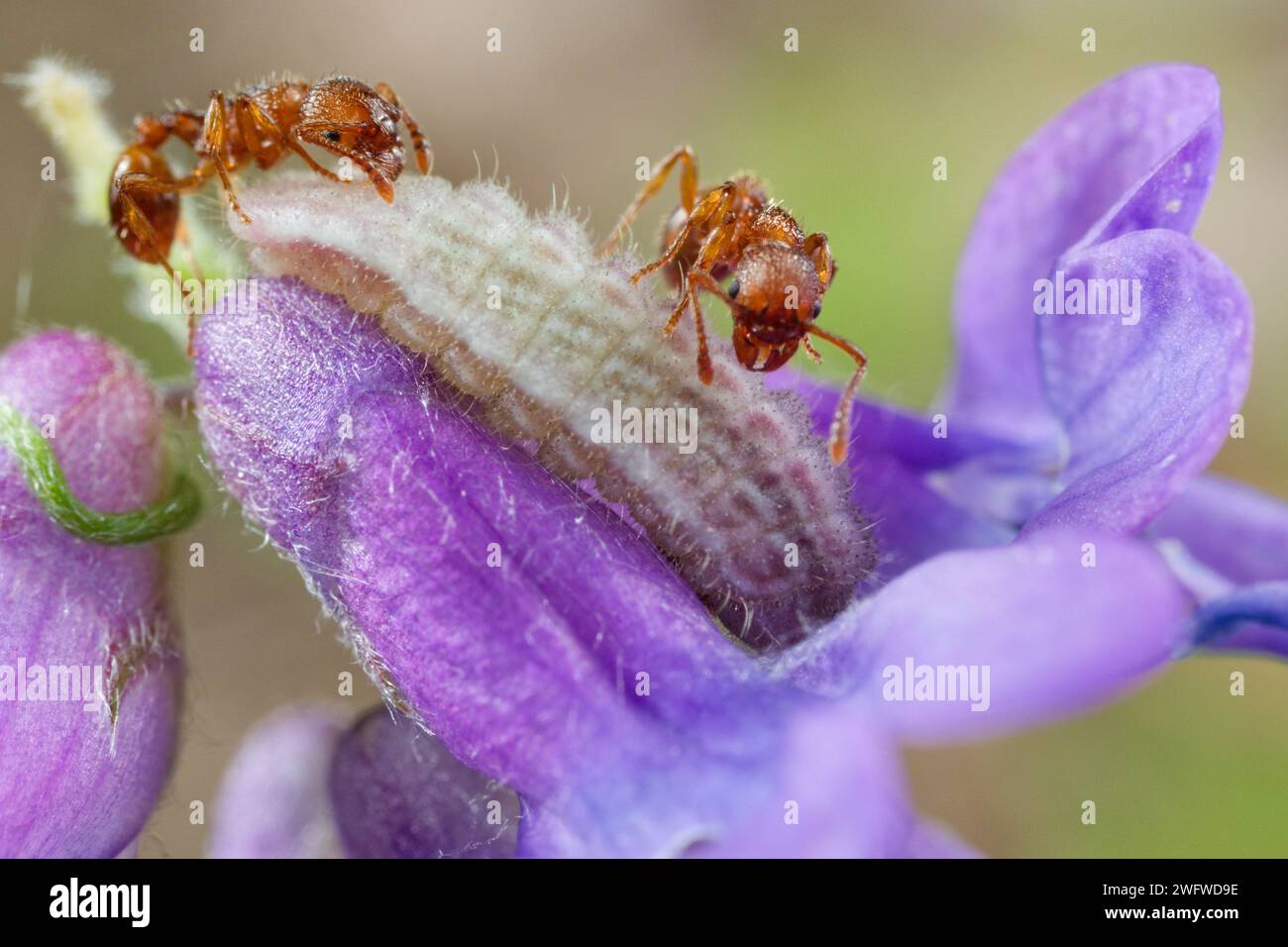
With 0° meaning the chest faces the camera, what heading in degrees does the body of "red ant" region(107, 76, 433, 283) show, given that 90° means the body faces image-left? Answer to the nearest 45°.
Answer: approximately 270°

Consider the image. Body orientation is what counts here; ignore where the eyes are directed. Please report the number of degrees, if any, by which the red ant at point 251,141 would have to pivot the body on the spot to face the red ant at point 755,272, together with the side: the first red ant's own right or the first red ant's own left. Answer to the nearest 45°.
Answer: approximately 45° to the first red ant's own right
